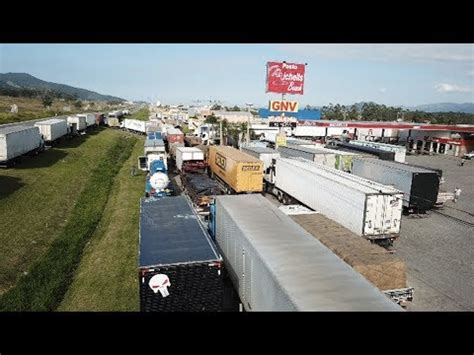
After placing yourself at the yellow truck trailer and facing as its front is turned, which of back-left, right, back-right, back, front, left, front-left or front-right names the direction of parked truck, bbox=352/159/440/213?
back-right

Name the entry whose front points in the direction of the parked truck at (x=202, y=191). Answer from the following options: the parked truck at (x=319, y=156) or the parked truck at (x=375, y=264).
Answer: the parked truck at (x=375, y=264)

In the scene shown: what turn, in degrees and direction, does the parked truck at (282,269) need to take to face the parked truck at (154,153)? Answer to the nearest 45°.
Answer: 0° — it already faces it

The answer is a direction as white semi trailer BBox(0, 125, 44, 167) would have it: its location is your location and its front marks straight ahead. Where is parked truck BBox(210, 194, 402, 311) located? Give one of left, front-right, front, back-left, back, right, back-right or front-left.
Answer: back-right

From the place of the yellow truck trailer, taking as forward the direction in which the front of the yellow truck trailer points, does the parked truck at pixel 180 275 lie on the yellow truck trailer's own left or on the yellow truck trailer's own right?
on the yellow truck trailer's own left

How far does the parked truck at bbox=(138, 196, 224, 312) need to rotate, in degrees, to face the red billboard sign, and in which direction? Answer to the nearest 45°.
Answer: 0° — it already faces it

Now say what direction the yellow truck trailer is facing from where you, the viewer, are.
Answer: facing away from the viewer and to the left of the viewer

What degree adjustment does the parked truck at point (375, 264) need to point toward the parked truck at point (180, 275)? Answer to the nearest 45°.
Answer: approximately 90° to its left

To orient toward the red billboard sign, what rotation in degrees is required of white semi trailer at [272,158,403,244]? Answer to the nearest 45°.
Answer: approximately 45° to its right

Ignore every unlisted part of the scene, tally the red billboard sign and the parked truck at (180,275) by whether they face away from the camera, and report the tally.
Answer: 1

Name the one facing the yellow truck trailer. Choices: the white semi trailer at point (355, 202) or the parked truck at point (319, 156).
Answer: the white semi trailer

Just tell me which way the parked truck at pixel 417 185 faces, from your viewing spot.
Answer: facing away from the viewer and to the left of the viewer

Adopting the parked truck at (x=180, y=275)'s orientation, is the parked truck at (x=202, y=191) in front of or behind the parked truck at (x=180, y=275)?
in front

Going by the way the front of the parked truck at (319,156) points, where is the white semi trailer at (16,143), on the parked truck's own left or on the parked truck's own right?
on the parked truck's own left
